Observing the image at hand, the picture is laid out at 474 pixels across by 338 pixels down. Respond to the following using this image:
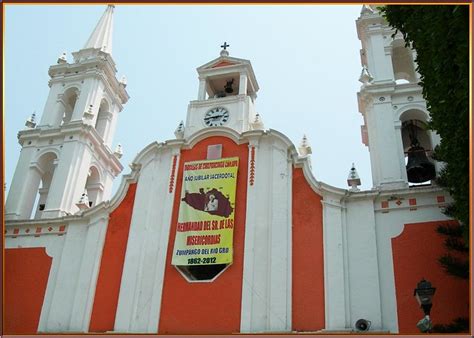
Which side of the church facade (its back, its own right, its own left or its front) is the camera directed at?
front

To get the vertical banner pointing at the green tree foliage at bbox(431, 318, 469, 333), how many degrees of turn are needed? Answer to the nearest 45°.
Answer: approximately 45° to its left

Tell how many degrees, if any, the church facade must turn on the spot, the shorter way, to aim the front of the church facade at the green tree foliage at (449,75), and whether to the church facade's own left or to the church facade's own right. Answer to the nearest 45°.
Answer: approximately 45° to the church facade's own left

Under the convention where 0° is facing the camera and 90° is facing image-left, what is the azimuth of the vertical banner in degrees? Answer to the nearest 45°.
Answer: approximately 0°

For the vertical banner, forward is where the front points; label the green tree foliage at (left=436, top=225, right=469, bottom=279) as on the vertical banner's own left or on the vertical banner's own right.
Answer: on the vertical banner's own left
